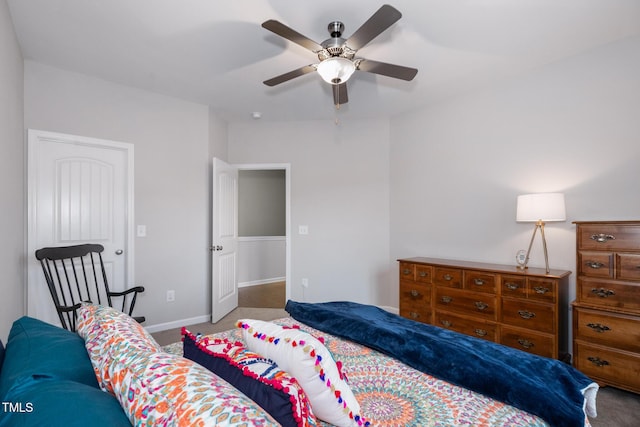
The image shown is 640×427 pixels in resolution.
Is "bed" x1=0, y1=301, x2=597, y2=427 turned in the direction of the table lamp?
yes

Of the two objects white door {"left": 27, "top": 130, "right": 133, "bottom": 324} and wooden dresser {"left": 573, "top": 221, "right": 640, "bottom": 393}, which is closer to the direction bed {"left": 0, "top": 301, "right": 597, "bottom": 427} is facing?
the wooden dresser

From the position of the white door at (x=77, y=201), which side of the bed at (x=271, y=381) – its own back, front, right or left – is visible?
left

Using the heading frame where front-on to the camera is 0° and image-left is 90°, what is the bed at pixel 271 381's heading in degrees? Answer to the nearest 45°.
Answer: approximately 225°

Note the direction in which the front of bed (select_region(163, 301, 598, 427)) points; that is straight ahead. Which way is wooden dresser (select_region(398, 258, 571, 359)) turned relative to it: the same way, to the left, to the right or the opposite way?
the opposite way

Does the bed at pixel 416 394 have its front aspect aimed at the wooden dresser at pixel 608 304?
yes
